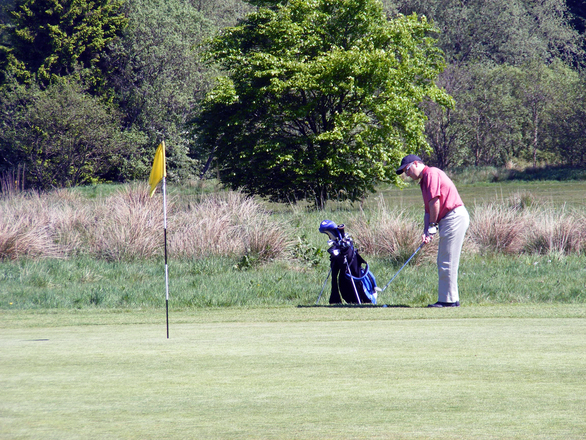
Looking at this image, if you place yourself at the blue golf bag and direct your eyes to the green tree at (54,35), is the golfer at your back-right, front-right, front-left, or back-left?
back-right

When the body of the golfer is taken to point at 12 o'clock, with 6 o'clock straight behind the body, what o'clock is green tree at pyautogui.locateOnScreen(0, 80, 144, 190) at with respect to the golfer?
The green tree is roughly at 2 o'clock from the golfer.

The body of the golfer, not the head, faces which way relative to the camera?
to the viewer's left

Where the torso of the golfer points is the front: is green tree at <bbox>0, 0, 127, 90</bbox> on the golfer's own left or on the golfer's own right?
on the golfer's own right

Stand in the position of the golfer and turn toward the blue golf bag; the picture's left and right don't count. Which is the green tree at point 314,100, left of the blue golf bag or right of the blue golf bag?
right

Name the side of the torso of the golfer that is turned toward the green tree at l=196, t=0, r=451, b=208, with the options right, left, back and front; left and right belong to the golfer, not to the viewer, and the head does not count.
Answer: right
